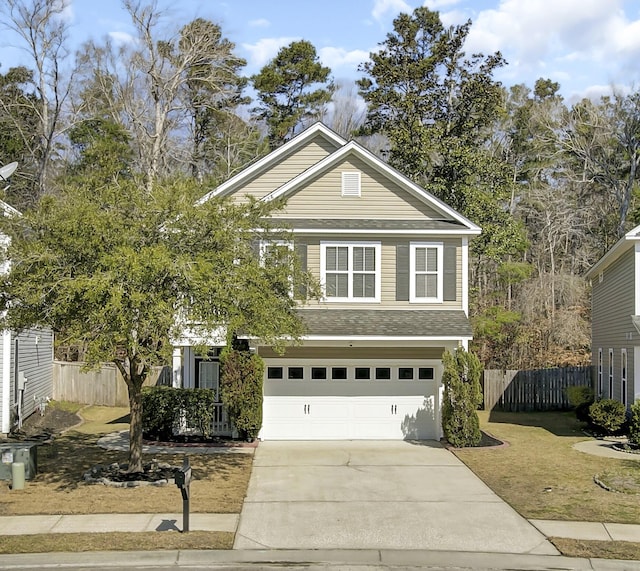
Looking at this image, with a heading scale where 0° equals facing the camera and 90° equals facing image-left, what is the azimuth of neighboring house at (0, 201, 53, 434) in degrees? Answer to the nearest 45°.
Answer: approximately 0°

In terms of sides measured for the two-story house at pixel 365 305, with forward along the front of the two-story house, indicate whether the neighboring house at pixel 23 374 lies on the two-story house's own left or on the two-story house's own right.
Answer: on the two-story house's own right

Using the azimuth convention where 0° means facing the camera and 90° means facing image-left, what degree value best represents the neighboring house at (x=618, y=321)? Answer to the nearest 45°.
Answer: approximately 0°

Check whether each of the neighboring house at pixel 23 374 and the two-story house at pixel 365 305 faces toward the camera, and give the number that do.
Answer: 2

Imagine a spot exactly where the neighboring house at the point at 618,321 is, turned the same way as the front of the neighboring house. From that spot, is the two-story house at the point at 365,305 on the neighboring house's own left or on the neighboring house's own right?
on the neighboring house's own right

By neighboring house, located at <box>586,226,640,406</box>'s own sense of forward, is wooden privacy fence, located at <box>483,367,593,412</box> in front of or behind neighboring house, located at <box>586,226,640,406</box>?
behind

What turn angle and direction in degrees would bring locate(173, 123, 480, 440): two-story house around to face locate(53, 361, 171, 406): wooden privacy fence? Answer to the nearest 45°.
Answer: approximately 135° to its right

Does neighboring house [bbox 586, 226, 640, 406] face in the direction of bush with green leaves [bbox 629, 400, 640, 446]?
yes
